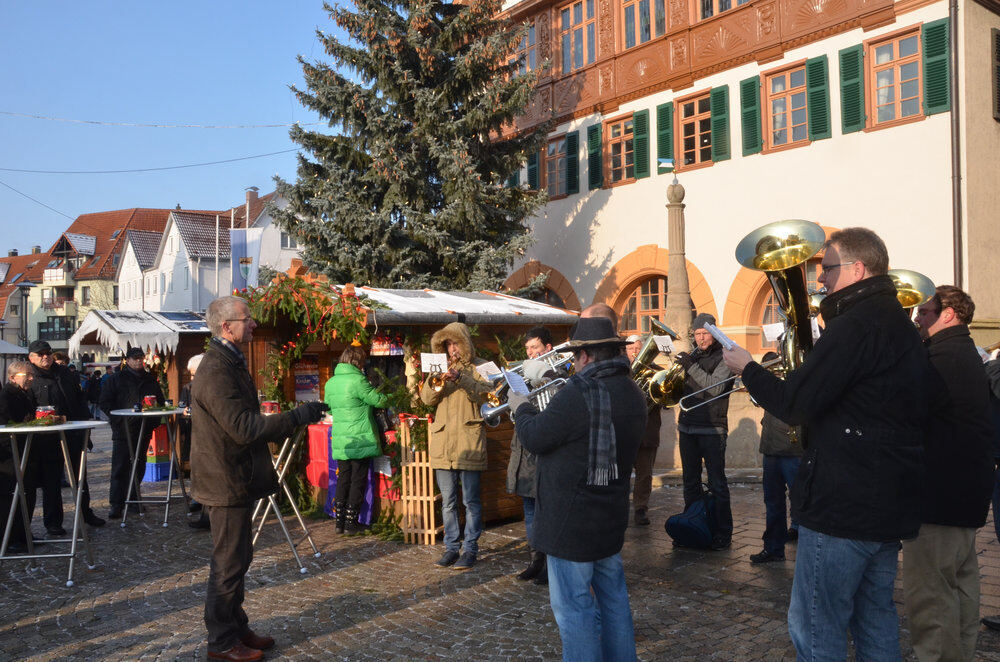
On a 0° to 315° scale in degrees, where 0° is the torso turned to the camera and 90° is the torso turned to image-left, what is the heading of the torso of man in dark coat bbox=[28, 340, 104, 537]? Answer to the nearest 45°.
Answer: approximately 315°

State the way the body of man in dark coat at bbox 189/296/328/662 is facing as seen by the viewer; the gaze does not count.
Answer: to the viewer's right

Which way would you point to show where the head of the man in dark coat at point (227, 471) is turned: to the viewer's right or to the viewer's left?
to the viewer's right

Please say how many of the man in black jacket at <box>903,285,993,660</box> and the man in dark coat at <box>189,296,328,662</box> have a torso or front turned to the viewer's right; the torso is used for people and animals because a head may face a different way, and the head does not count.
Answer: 1

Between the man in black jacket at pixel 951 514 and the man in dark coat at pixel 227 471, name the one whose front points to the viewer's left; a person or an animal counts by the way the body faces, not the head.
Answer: the man in black jacket

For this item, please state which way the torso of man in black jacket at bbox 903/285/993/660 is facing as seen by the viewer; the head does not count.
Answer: to the viewer's left

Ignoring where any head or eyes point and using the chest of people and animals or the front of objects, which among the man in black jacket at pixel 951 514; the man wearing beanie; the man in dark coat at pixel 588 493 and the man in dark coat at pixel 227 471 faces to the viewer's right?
the man in dark coat at pixel 227 471

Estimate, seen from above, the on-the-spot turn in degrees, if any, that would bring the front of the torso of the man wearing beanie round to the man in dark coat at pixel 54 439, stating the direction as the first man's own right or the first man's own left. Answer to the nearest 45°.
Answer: approximately 45° to the first man's own right

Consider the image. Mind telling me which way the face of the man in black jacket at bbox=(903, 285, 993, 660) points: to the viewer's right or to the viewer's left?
to the viewer's left

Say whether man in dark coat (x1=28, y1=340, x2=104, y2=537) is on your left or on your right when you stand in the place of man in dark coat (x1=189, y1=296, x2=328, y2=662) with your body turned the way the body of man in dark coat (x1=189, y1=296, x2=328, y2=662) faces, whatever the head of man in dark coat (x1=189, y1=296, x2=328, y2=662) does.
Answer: on your left

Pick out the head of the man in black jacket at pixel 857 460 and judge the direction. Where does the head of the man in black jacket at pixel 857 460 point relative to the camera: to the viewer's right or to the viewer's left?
to the viewer's left

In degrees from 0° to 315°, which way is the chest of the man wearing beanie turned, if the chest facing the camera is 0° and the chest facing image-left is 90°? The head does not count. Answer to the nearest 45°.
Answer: approximately 45°
